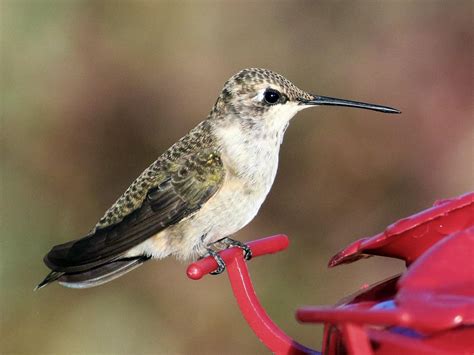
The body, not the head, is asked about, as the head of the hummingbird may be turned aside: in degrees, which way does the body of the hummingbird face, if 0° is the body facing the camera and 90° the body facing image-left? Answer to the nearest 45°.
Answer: approximately 270°
